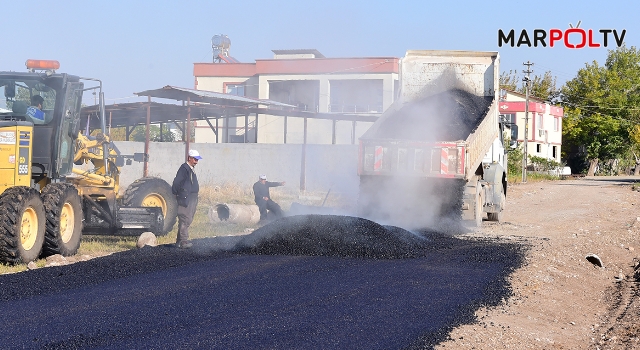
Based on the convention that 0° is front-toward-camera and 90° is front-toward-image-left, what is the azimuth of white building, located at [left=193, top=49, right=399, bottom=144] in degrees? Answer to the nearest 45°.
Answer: approximately 0°

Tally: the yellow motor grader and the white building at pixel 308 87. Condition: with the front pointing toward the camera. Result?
1

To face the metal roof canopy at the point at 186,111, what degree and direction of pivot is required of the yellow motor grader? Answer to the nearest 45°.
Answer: approximately 45° to its left

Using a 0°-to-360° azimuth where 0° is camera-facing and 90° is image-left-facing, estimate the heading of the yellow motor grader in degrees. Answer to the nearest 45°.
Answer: approximately 225°

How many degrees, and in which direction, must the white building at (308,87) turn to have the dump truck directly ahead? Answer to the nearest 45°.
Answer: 0° — it already faces it

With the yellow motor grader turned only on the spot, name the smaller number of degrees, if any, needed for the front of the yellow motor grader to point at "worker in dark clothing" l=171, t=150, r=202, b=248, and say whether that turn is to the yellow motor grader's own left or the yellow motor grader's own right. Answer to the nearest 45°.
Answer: approximately 45° to the yellow motor grader's own right

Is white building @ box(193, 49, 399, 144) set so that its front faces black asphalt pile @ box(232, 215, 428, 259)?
yes

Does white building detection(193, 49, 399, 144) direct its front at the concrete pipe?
yes

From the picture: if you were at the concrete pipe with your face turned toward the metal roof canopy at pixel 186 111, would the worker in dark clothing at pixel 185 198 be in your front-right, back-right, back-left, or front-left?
back-left
